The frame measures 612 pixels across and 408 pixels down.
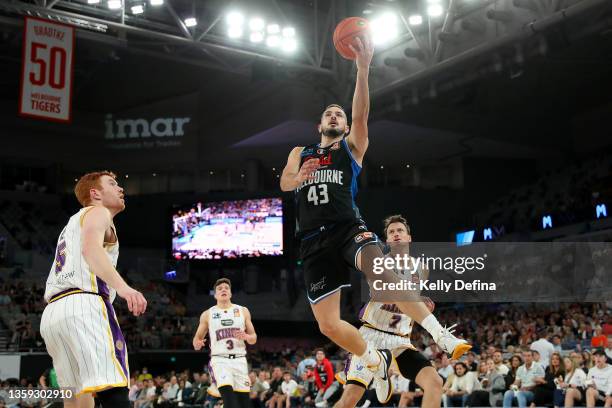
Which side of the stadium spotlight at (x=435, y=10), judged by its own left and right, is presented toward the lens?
front

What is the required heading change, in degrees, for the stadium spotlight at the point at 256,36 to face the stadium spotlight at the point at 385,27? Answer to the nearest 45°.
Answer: approximately 90° to its left

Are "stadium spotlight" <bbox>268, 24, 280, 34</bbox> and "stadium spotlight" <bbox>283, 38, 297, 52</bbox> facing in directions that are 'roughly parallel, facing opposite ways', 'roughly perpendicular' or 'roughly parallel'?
roughly parallel

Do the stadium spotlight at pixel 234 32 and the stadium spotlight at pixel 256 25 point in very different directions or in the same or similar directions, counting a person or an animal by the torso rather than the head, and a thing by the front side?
same or similar directions

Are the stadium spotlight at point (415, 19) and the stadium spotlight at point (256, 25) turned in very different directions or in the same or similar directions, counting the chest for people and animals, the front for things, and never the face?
same or similar directions

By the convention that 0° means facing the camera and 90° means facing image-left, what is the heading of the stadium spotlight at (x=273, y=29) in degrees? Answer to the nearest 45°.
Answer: approximately 0°

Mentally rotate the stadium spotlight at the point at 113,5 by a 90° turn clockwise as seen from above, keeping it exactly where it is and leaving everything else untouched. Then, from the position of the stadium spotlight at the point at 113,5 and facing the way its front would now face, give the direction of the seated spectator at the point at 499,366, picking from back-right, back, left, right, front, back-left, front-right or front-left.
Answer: back-left

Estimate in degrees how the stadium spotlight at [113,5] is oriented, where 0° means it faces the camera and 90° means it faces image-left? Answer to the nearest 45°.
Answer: approximately 0°

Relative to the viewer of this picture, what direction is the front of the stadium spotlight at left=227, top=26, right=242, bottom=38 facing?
facing the viewer

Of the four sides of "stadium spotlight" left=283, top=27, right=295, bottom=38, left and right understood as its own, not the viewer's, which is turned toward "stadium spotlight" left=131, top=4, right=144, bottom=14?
right
